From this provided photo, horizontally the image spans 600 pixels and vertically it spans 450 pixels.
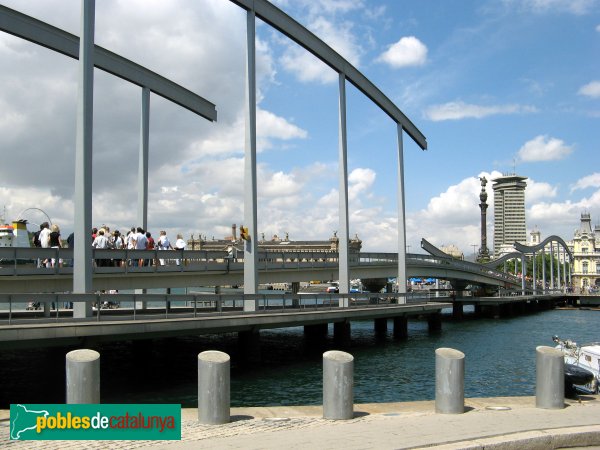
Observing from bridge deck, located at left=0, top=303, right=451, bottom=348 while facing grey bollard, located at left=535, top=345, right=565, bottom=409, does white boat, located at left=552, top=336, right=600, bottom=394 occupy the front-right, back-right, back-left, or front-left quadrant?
front-left
